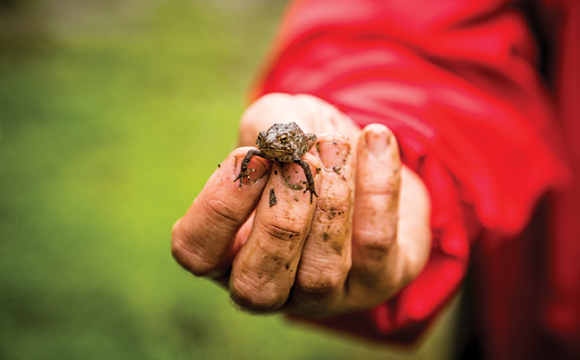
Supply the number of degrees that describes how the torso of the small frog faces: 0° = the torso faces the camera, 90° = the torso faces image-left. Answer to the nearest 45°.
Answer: approximately 45°
